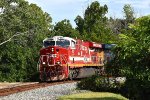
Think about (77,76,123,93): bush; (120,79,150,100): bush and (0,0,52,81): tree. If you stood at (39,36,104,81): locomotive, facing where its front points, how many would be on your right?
1

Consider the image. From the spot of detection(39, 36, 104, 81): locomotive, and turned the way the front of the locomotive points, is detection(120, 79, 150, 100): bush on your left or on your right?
on your left

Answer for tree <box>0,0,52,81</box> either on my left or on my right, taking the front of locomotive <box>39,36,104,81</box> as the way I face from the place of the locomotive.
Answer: on my right

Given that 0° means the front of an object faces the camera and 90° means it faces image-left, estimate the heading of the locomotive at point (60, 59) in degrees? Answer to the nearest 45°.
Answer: approximately 45°

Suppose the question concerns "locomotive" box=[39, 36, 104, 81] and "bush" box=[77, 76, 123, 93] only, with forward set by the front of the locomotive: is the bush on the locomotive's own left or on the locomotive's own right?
on the locomotive's own left
